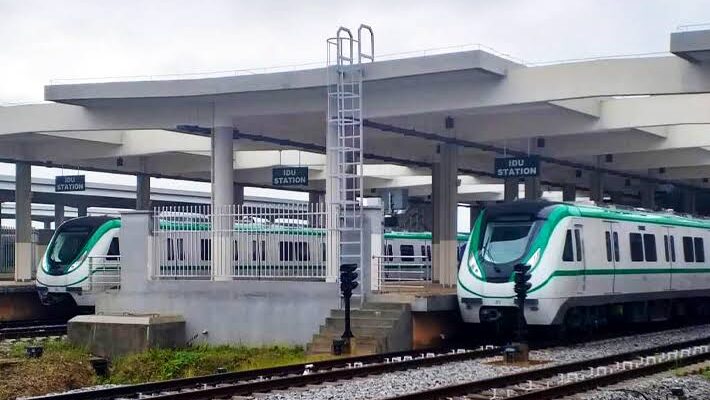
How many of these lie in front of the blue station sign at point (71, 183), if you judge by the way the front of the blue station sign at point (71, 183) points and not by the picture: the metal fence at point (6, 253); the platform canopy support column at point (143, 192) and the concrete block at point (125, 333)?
1

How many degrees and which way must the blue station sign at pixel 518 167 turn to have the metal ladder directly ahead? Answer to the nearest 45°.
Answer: approximately 45° to its right

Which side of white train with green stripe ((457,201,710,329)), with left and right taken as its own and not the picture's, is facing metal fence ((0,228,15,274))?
right

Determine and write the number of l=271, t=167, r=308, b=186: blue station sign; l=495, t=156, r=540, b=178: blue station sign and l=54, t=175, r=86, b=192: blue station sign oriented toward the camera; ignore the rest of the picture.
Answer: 3

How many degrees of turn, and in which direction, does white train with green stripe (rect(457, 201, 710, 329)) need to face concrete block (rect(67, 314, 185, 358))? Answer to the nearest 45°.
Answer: approximately 45° to its right

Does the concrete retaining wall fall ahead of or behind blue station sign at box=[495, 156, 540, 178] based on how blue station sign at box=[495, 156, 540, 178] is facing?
ahead

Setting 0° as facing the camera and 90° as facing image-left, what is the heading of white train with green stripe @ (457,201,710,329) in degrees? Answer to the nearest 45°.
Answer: approximately 45°

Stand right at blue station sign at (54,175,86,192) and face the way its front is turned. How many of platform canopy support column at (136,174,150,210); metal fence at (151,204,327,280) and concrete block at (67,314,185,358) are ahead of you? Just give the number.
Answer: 2

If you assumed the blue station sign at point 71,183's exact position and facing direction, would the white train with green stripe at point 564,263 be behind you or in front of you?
in front

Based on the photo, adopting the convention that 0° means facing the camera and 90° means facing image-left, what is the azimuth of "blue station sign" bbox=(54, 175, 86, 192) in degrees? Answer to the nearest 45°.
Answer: approximately 0°
